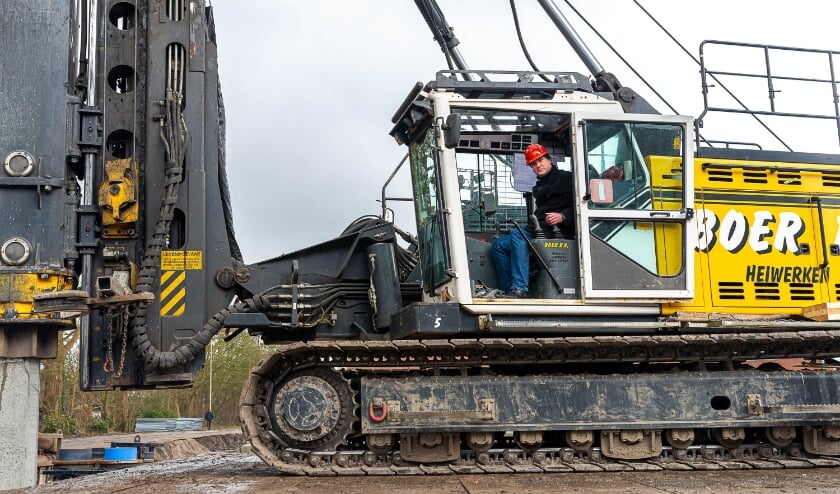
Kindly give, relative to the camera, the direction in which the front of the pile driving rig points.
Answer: facing to the left of the viewer

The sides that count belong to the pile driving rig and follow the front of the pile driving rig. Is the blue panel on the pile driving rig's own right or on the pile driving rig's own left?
on the pile driving rig's own right

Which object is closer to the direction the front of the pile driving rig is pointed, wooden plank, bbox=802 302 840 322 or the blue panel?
the blue panel
